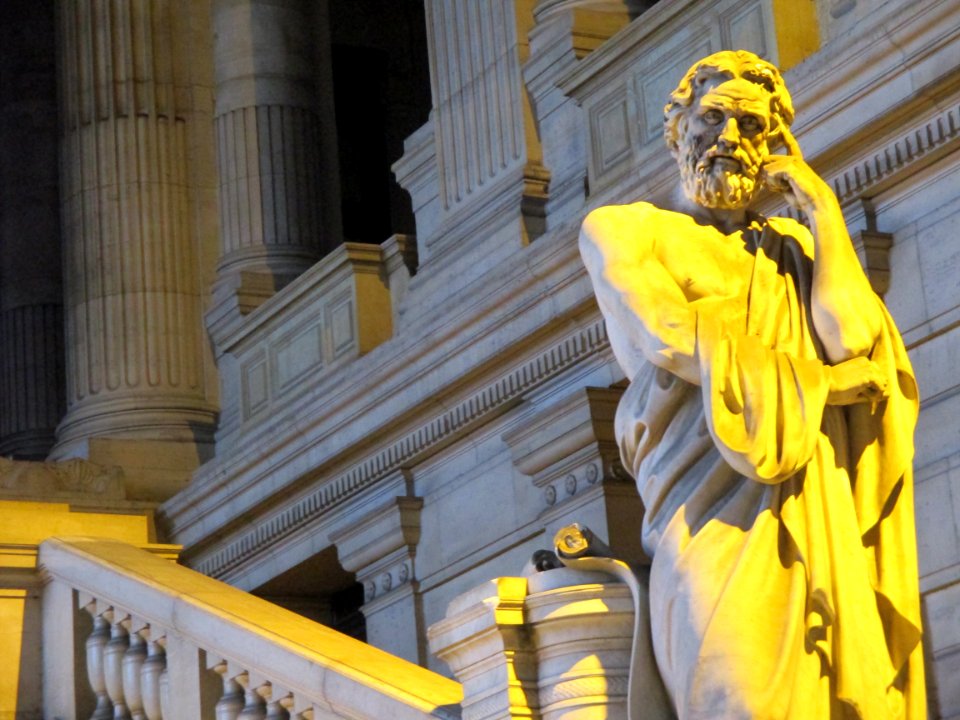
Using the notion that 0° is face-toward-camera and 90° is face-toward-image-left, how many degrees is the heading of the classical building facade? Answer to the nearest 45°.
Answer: approximately 45°
